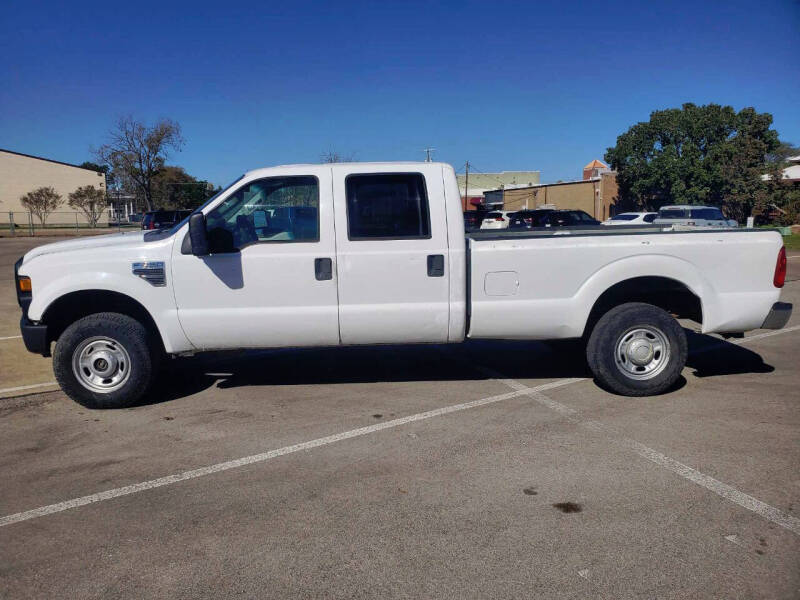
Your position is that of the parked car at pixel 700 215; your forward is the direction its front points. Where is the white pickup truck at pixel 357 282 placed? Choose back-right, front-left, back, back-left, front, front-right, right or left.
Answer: right

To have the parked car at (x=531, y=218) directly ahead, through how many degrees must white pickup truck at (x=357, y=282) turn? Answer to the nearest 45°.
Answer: approximately 90° to its right

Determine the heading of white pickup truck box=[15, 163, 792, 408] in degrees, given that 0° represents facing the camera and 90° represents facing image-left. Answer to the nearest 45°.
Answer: approximately 90°

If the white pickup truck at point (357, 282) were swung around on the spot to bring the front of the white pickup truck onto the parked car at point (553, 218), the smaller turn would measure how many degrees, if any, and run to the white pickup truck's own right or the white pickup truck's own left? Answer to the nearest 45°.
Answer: approximately 90° to the white pickup truck's own right

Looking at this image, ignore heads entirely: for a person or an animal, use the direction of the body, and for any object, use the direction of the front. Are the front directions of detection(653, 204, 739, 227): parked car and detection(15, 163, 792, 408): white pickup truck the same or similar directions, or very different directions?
very different directions

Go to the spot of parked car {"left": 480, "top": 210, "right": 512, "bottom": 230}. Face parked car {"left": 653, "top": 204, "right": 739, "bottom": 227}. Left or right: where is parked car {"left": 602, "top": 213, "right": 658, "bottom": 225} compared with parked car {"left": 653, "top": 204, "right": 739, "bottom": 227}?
left

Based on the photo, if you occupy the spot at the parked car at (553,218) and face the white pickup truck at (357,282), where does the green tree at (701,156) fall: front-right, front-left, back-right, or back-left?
back-left
